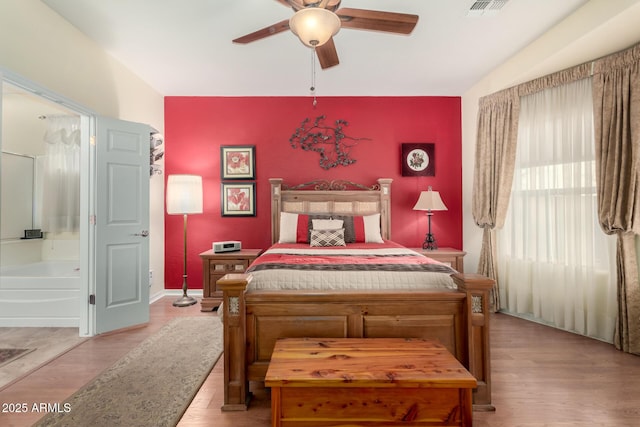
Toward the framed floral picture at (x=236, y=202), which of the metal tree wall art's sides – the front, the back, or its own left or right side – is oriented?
right

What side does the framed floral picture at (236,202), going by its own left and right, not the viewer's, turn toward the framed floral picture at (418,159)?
left

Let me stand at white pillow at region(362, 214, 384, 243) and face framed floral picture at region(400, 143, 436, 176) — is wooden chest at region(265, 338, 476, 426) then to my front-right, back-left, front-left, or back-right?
back-right

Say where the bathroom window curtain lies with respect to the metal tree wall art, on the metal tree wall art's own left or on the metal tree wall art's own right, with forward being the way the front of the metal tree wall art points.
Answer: on the metal tree wall art's own right

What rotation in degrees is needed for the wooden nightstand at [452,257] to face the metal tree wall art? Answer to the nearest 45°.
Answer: approximately 90° to its right

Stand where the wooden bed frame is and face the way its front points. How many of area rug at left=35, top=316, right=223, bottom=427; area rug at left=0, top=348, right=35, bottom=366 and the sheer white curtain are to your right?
2

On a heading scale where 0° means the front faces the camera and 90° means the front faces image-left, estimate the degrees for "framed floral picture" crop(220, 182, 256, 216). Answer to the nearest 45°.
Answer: approximately 0°

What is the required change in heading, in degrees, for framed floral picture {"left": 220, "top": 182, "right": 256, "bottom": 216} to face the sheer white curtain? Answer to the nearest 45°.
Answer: approximately 45° to its left

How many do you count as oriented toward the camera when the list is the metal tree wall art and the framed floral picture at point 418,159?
2

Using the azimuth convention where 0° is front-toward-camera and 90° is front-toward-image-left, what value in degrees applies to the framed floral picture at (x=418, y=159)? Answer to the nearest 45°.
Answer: approximately 0°

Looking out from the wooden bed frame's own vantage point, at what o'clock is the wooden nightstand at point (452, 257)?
The wooden nightstand is roughly at 7 o'clock from the wooden bed frame.
